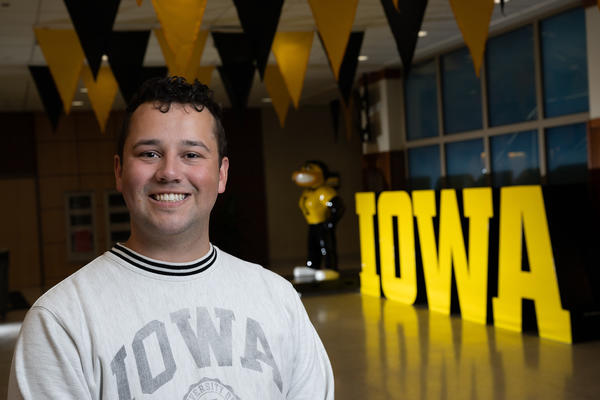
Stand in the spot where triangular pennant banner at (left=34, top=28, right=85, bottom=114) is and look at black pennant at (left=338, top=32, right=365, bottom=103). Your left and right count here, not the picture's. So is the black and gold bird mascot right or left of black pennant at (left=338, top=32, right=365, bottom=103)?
left

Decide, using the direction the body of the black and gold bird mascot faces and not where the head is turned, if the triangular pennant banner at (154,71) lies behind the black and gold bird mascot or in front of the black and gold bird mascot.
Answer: in front

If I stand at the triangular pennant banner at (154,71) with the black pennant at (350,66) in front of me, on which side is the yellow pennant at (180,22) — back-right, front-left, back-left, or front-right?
front-right

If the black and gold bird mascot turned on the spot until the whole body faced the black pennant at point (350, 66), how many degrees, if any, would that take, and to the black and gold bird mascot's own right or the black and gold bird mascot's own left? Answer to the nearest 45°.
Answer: approximately 45° to the black and gold bird mascot's own left

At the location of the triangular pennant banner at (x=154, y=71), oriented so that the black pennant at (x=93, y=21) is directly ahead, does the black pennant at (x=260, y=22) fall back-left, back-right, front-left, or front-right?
front-left

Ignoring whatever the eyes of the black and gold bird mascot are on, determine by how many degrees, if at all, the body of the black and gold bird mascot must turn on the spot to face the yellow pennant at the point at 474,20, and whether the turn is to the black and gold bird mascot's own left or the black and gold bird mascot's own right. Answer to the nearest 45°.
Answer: approximately 45° to the black and gold bird mascot's own left

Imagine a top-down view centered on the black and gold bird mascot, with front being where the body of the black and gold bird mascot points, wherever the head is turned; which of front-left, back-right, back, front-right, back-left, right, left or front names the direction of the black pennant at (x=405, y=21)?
front-left

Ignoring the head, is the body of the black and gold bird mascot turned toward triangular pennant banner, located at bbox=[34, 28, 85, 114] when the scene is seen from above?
yes

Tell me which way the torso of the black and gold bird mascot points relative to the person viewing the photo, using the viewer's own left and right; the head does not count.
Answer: facing the viewer and to the left of the viewer

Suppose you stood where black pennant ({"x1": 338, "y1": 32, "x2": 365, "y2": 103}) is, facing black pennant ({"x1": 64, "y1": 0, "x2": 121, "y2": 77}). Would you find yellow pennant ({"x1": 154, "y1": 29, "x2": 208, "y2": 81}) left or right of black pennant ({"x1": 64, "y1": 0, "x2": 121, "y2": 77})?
right

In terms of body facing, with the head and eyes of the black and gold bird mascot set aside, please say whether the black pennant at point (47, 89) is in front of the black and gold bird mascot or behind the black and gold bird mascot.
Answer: in front

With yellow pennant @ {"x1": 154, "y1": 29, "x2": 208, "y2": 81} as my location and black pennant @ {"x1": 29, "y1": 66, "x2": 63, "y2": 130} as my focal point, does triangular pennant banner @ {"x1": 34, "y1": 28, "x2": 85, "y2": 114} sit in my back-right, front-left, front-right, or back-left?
front-left

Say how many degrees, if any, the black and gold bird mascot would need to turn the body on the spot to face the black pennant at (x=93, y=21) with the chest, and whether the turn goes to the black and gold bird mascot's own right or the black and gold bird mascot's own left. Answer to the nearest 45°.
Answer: approximately 45° to the black and gold bird mascot's own left
